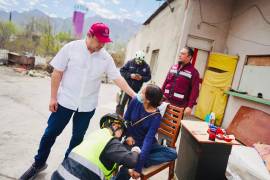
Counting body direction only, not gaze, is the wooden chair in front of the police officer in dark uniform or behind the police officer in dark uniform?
in front

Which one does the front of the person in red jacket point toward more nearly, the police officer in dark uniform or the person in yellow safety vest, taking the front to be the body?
the person in yellow safety vest

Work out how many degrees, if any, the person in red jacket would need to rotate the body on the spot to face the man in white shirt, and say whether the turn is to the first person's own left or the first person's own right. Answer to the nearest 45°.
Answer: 0° — they already face them

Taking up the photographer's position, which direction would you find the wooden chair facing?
facing the viewer and to the left of the viewer

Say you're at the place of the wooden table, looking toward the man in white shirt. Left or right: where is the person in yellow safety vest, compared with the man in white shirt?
left

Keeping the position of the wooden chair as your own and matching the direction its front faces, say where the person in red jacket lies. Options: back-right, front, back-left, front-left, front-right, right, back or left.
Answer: back-right

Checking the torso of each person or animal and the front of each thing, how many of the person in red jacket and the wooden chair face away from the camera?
0

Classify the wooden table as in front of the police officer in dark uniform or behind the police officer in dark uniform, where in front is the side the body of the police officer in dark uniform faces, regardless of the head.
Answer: in front

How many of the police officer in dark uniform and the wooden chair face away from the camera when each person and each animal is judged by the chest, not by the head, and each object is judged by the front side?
0

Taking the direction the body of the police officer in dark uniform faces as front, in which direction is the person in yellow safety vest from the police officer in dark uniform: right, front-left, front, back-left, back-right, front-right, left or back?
front

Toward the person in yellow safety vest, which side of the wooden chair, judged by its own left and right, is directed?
front

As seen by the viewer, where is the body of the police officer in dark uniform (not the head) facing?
toward the camera

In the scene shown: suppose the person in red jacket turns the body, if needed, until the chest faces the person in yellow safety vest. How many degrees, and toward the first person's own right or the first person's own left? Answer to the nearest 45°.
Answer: approximately 45° to the first person's own left
